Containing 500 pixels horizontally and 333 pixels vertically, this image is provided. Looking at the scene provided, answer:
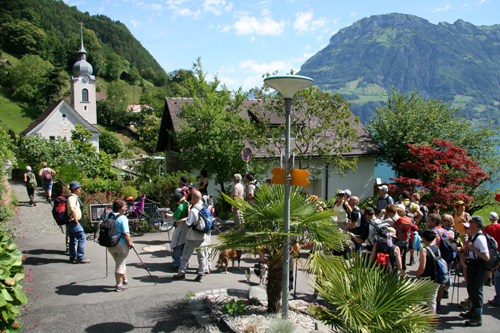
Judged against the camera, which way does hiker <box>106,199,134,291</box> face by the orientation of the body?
to the viewer's right

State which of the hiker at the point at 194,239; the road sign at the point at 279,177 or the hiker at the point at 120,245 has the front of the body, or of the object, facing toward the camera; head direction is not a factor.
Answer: the road sign

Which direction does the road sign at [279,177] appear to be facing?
toward the camera

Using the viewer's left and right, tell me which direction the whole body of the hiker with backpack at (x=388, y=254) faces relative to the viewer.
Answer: facing away from the viewer

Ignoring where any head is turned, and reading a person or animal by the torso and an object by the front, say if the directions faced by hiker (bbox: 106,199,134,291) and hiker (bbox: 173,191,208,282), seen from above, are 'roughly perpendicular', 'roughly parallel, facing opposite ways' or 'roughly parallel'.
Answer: roughly parallel, facing opposite ways

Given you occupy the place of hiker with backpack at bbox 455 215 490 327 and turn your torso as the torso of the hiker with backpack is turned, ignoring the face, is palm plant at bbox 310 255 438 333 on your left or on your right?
on your left

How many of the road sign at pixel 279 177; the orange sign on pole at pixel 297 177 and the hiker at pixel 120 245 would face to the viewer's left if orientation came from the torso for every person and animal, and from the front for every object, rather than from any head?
0

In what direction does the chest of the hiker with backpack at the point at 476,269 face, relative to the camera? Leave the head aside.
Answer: to the viewer's left
